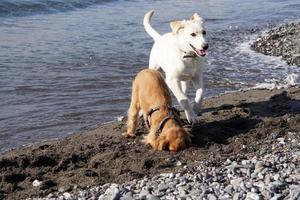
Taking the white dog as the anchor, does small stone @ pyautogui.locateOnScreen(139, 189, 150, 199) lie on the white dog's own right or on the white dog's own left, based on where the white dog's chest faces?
on the white dog's own right

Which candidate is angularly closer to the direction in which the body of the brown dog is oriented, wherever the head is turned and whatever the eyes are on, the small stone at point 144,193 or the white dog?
the small stone

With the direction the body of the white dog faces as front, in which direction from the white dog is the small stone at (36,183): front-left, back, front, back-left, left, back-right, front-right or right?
right

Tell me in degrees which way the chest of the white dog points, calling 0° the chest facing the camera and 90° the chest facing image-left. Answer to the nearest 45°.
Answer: approximately 315°

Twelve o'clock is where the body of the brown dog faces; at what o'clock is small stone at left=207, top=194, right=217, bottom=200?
The small stone is roughly at 1 o'clock from the brown dog.

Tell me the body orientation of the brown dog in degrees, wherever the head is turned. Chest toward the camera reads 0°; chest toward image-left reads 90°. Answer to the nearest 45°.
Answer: approximately 315°
